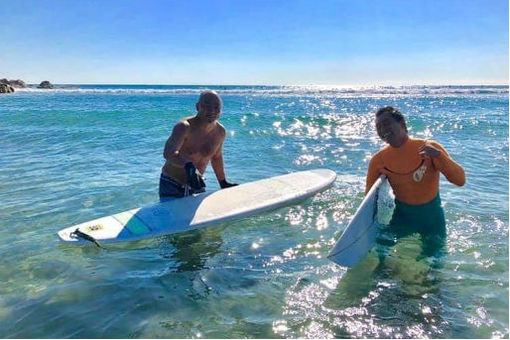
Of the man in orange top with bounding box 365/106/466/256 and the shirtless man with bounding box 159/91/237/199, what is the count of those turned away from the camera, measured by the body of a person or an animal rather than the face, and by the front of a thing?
0

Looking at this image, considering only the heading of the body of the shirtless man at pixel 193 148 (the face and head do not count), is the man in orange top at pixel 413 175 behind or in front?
in front
